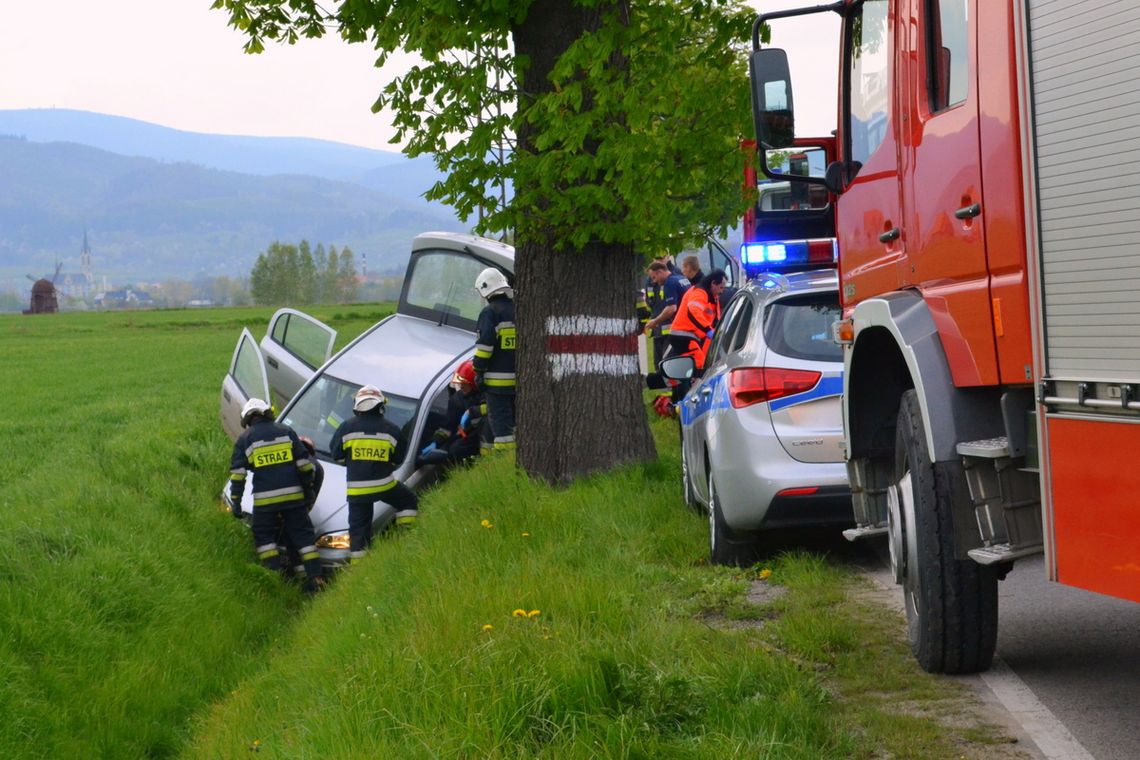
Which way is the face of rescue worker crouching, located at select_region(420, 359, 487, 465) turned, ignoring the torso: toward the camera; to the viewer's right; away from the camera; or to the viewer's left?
to the viewer's left

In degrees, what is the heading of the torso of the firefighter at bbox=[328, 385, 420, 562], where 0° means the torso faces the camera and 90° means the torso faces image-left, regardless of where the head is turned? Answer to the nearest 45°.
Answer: approximately 180°

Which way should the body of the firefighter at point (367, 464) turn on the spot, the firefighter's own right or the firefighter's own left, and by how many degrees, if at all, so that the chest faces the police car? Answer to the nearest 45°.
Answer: approximately 135° to the firefighter's own right

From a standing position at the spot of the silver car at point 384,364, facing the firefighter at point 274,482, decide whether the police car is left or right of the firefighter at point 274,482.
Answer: left

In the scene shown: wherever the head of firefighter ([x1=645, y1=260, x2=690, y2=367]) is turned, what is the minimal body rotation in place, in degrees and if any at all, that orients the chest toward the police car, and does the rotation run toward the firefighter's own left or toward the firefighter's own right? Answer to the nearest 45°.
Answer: approximately 90° to the firefighter's own left

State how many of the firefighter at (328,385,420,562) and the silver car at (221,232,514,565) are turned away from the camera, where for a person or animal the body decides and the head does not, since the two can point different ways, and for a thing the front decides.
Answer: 1

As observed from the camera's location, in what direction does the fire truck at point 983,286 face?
facing away from the viewer and to the left of the viewer

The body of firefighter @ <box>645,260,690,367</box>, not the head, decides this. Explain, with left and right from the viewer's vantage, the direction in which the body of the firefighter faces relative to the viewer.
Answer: facing to the left of the viewer

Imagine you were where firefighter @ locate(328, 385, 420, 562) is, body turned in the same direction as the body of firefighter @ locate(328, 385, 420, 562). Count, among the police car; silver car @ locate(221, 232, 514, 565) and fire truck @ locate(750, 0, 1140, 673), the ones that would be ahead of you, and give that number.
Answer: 1

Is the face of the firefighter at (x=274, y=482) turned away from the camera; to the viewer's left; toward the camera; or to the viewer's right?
away from the camera
